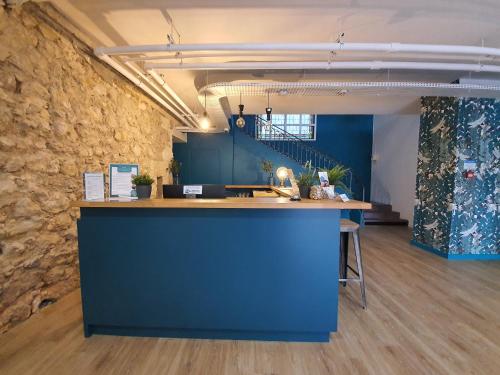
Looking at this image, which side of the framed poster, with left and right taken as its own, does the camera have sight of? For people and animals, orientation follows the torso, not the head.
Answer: front

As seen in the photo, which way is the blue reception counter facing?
toward the camera

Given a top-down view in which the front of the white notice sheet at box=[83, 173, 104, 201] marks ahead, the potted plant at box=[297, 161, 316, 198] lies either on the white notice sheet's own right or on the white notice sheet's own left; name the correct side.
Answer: on the white notice sheet's own left

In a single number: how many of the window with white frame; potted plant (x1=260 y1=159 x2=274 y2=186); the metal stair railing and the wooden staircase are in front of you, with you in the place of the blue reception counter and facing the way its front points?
0

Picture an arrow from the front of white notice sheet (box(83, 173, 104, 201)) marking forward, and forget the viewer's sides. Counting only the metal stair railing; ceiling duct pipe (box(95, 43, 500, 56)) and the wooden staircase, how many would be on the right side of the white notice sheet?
0

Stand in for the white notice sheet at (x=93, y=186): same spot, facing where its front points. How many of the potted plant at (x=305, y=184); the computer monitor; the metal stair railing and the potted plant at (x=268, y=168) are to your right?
0

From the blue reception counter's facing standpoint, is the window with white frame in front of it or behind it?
behind

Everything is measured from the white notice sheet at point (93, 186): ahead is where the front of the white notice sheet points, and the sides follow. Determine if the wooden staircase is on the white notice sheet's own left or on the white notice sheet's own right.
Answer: on the white notice sheet's own left

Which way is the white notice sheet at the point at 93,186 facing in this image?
toward the camera

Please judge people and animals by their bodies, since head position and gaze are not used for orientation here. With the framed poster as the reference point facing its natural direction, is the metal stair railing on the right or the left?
on its left

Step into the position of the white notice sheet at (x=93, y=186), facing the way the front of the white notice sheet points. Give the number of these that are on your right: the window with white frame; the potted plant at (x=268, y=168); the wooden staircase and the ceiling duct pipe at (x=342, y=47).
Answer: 0

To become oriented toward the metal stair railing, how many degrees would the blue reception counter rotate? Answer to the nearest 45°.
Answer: approximately 135° to its left

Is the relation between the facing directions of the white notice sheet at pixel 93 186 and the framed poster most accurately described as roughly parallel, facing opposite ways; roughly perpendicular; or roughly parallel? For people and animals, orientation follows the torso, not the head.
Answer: roughly parallel

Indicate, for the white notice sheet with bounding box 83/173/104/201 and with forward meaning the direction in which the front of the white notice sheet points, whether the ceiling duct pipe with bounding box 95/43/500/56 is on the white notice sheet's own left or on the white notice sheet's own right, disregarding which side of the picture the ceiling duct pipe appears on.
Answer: on the white notice sheet's own left
